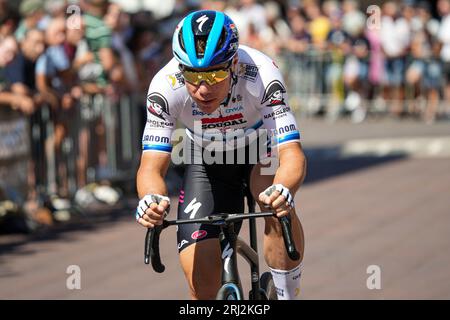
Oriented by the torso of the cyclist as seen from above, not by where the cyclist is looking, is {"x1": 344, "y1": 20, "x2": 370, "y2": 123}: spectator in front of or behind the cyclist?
behind

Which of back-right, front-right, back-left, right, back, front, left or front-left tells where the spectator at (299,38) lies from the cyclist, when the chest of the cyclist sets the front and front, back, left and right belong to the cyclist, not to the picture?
back

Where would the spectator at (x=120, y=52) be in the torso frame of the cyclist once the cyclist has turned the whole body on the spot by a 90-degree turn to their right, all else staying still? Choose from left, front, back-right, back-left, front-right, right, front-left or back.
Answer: right

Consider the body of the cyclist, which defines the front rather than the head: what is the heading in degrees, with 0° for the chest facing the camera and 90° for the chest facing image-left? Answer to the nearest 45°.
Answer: approximately 0°

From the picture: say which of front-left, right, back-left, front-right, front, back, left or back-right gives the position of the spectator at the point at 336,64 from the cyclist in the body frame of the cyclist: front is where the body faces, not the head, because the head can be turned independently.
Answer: back

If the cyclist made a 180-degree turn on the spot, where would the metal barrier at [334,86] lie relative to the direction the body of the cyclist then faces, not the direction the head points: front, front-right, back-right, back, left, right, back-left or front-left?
front

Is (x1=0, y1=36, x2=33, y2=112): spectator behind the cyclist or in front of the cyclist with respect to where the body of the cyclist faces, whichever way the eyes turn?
behind

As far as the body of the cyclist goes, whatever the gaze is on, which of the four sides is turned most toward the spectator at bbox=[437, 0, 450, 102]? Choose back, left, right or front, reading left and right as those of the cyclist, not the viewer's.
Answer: back
